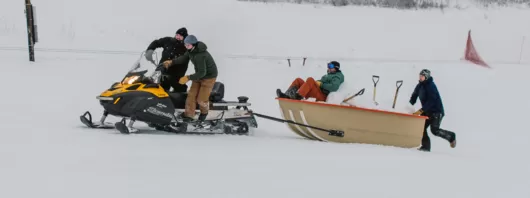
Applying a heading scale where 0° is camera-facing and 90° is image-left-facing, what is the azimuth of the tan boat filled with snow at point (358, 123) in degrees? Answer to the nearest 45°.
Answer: approximately 90°

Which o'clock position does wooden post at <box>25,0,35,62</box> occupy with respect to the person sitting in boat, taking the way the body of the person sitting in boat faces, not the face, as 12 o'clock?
The wooden post is roughly at 1 o'clock from the person sitting in boat.

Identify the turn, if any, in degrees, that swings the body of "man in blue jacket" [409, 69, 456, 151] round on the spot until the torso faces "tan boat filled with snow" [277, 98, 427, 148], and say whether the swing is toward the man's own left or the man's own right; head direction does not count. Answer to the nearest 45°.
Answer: approximately 45° to the man's own left

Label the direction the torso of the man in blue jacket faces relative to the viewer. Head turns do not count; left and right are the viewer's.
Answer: facing to the left of the viewer

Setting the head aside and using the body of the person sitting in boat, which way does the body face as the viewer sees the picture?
to the viewer's left

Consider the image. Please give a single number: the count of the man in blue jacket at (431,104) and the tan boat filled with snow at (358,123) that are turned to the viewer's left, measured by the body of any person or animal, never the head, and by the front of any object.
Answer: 2

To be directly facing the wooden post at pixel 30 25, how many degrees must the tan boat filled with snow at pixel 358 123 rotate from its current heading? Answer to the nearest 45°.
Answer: approximately 45° to its right

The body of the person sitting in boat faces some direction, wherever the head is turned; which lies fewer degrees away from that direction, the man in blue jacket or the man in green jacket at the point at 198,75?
the man in green jacket

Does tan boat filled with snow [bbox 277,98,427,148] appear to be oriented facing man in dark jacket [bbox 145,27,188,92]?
yes
